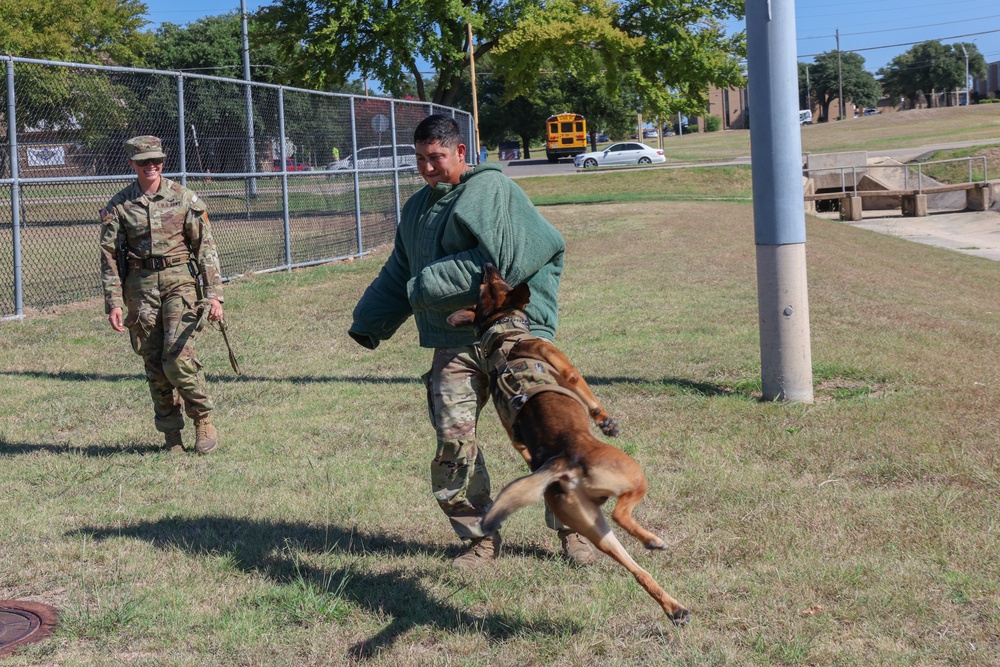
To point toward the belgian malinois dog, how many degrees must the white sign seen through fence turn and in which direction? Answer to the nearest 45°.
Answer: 0° — it already faces it

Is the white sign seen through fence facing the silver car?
no

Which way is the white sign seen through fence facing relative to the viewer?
toward the camera

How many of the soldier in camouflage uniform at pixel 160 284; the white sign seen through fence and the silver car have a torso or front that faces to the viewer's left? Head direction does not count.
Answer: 1

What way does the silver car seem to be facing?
to the viewer's left

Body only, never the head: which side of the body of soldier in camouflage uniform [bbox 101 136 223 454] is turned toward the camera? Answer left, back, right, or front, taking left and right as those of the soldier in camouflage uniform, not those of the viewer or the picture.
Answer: front

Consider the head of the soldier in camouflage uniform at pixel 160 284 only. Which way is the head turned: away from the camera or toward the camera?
toward the camera

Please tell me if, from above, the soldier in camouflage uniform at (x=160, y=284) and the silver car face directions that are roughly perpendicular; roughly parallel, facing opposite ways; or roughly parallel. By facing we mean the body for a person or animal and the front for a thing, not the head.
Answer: roughly perpendicular

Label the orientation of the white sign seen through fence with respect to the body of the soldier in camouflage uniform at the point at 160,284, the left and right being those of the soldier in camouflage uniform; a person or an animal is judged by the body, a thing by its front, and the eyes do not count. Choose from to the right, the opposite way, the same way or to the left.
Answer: the same way

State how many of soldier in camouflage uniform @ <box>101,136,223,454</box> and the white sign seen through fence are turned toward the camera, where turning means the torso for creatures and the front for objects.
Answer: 2

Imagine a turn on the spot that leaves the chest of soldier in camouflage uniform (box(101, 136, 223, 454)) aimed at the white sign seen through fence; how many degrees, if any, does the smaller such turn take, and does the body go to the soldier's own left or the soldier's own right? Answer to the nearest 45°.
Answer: approximately 180°

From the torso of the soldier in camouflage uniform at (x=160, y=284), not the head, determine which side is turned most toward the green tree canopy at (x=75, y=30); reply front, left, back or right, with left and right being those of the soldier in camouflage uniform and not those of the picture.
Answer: back

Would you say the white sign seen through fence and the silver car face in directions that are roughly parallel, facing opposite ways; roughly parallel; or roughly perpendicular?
roughly perpendicular

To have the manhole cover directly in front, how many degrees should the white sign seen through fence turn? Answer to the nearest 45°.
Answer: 0° — it already faces it

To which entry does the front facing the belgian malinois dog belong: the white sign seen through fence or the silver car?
the white sign seen through fence
